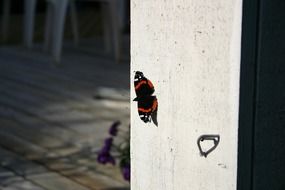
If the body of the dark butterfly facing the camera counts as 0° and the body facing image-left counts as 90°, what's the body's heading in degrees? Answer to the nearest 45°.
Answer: approximately 90°

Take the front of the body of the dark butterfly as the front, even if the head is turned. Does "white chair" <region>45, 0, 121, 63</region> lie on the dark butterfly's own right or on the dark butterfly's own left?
on the dark butterfly's own right
